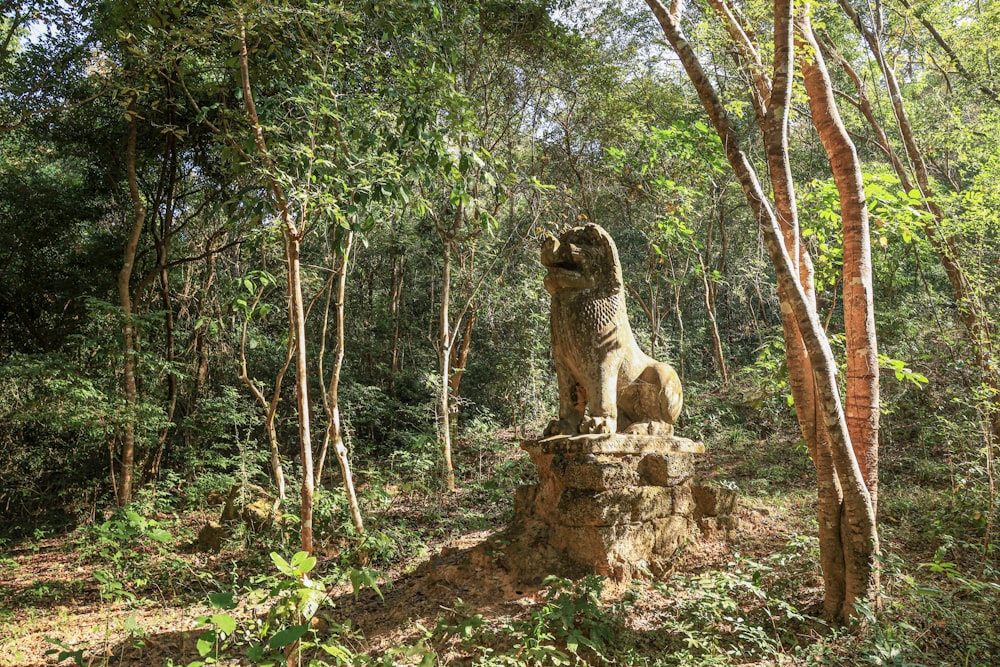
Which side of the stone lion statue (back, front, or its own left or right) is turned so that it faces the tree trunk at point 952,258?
back

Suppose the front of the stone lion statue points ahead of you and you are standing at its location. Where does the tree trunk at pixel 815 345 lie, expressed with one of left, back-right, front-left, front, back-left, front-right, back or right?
left

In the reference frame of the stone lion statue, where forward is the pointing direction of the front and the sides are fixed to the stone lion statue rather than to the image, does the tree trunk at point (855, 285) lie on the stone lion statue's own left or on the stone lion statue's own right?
on the stone lion statue's own left

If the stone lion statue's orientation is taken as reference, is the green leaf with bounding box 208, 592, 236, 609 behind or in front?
in front

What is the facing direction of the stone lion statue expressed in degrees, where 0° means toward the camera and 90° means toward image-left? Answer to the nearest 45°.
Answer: approximately 45°

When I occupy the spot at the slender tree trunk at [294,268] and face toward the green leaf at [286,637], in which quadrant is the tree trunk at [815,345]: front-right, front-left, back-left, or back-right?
front-left

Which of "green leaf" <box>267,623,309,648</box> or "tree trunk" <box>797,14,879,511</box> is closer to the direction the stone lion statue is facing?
the green leaf

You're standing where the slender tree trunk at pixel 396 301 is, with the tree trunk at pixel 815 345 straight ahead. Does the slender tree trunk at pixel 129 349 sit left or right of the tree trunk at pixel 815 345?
right

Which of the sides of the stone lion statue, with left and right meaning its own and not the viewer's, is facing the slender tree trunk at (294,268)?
front
